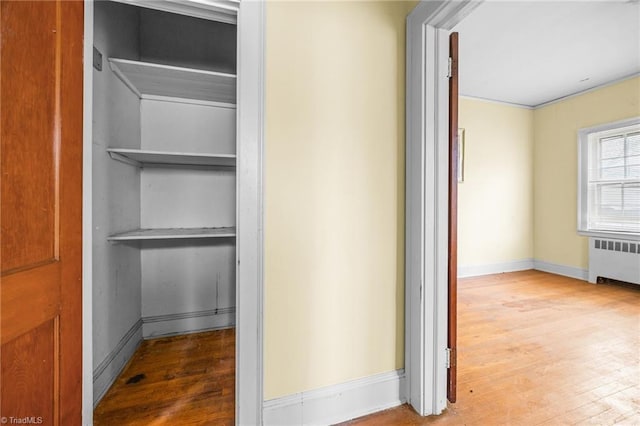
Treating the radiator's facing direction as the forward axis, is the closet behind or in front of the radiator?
in front

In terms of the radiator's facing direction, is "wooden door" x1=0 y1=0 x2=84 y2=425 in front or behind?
in front

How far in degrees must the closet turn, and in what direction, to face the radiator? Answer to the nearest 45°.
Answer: approximately 90° to its left

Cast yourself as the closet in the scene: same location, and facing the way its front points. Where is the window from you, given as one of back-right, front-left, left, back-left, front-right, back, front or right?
left

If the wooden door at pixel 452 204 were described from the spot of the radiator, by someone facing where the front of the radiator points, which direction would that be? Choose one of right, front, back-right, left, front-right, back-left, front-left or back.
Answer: front-left

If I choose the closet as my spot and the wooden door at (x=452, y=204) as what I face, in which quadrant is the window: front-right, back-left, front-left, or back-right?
front-left

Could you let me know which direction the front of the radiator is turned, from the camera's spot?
facing the viewer and to the left of the viewer

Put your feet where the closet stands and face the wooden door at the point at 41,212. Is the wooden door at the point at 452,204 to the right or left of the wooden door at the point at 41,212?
left

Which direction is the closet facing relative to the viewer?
toward the camera

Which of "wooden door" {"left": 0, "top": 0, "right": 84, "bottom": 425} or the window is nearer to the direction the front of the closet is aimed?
the wooden door

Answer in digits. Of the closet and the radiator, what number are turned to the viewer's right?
0
